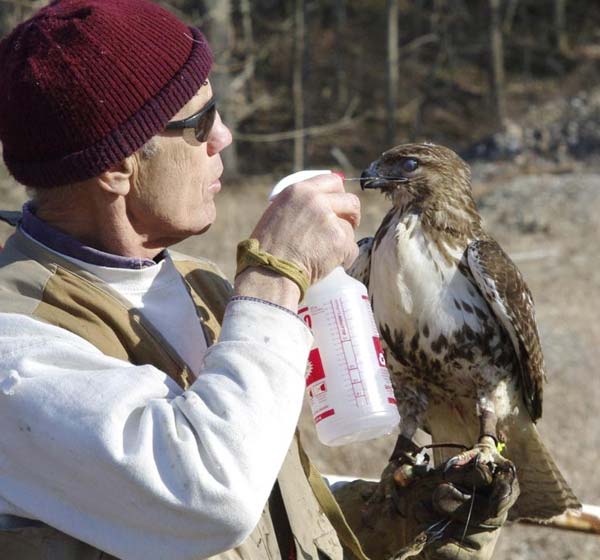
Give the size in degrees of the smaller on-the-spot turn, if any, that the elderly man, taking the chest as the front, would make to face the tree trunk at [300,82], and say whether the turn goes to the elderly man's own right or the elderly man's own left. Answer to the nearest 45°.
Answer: approximately 90° to the elderly man's own left

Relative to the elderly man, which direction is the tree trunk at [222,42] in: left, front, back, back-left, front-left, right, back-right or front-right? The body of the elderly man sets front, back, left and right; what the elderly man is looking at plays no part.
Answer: left

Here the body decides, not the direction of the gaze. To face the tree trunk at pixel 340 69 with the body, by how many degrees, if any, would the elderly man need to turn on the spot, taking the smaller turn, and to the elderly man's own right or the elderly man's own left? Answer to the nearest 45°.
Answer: approximately 90° to the elderly man's own left

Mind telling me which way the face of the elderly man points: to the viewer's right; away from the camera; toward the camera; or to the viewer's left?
to the viewer's right

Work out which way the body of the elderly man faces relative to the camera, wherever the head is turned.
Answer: to the viewer's right

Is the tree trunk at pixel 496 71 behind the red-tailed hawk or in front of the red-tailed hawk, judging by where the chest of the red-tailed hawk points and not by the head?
behind

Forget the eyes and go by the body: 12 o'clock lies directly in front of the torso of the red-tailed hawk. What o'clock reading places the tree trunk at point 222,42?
The tree trunk is roughly at 4 o'clock from the red-tailed hawk.

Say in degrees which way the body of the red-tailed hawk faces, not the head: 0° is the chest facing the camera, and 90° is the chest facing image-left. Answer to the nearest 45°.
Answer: approximately 45°
